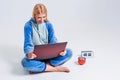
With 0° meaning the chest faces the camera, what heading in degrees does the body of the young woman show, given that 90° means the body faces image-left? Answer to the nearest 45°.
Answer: approximately 315°
